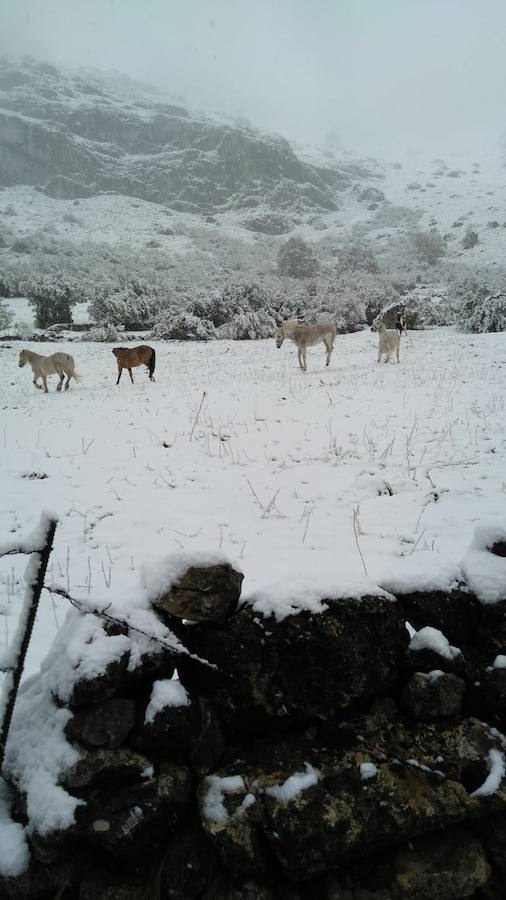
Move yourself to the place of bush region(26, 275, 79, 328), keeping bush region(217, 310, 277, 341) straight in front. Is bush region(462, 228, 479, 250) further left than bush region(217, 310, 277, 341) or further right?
left

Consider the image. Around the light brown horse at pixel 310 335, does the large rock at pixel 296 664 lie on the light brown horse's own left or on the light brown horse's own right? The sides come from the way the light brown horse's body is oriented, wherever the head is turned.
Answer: on the light brown horse's own left

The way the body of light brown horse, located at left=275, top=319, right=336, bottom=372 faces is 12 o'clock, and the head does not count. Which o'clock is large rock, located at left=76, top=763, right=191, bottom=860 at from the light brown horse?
The large rock is roughly at 9 o'clock from the light brown horse.

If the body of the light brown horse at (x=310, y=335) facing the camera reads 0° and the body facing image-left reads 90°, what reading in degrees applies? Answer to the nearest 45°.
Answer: approximately 90°

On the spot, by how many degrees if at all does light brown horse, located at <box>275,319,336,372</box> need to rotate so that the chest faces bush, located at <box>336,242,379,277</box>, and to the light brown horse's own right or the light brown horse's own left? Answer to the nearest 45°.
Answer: approximately 90° to the light brown horse's own right

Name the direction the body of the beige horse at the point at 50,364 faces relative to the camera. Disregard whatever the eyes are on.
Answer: to the viewer's left

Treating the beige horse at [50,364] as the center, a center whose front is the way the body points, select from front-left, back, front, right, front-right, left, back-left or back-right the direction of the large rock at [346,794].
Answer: left

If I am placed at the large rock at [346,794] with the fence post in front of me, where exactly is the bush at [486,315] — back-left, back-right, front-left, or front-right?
back-right

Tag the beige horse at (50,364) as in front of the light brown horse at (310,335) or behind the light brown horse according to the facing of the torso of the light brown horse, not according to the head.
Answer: in front

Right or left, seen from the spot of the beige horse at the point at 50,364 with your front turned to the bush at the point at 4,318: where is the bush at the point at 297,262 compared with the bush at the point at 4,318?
right

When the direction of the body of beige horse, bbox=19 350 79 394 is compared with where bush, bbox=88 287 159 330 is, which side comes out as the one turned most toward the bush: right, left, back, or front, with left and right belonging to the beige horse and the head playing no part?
right

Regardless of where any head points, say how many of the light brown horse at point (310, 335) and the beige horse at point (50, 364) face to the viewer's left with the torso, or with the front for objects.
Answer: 2
